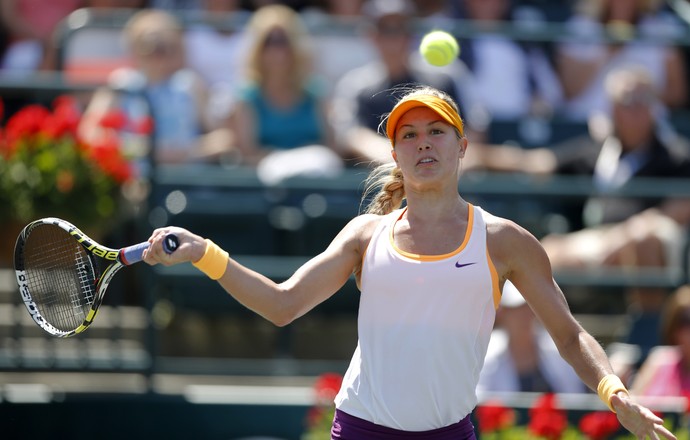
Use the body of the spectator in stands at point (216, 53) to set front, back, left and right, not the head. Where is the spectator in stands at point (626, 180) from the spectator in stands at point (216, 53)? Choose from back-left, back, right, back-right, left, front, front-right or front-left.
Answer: left

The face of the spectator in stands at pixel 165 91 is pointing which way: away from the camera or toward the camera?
toward the camera

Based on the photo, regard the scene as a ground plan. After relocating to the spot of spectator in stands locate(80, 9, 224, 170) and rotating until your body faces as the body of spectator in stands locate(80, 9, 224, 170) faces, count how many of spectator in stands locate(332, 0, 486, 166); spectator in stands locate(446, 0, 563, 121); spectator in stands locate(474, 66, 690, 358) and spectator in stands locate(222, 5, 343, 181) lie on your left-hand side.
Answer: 4

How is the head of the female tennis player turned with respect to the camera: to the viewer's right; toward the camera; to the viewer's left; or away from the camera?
toward the camera

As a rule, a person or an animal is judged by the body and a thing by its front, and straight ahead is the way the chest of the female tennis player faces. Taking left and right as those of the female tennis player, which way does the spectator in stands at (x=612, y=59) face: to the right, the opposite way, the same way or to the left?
the same way

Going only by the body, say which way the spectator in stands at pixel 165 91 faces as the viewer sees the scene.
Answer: toward the camera

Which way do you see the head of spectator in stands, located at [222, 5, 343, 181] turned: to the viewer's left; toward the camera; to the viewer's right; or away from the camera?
toward the camera

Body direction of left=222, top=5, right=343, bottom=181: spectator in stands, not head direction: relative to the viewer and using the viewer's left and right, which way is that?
facing the viewer

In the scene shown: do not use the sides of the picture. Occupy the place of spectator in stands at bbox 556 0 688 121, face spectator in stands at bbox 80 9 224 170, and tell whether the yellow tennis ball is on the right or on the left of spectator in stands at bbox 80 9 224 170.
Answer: left

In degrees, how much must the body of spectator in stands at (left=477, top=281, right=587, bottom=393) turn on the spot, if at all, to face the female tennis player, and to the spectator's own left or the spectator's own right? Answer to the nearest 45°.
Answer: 0° — they already face them

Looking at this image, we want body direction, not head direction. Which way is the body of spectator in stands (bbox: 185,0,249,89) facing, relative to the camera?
toward the camera

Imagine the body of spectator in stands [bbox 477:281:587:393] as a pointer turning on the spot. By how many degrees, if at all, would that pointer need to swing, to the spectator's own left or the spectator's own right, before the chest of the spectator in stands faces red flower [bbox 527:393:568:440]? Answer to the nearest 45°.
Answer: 0° — they already face it

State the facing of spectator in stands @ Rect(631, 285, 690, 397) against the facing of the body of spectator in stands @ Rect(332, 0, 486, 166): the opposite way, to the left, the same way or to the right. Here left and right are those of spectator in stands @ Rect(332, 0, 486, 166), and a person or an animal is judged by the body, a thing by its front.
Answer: the same way
